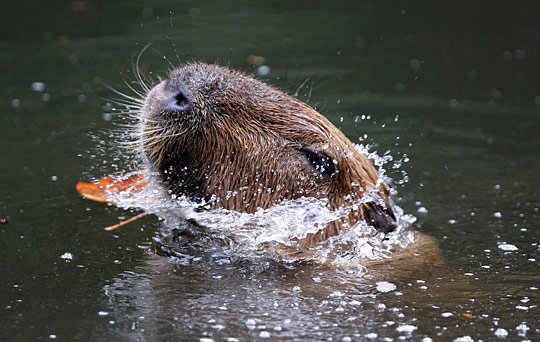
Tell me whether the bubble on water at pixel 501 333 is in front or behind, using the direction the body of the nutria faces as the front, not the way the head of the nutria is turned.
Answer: behind

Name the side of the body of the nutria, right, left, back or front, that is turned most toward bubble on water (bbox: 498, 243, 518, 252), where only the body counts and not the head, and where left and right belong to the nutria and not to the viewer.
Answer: back

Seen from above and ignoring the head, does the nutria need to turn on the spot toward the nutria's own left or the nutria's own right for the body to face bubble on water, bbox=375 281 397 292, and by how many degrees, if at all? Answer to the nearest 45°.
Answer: approximately 180°

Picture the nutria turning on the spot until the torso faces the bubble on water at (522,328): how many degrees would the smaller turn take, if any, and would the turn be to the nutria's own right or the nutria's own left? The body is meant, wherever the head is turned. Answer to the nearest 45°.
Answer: approximately 135° to the nutria's own left

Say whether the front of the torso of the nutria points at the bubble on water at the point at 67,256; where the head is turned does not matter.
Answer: yes

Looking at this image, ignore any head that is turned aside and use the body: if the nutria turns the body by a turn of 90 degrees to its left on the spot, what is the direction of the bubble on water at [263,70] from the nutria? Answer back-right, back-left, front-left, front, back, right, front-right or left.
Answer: back

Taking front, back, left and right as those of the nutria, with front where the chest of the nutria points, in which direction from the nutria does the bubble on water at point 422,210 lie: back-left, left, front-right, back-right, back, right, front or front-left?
back-right

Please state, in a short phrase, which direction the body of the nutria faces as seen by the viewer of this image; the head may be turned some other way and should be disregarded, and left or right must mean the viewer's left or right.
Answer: facing to the left of the viewer
